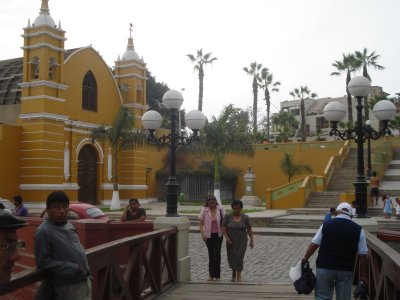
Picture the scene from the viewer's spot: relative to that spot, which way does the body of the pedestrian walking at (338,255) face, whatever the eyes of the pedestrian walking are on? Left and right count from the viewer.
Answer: facing away from the viewer

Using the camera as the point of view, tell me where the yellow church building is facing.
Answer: facing the viewer and to the right of the viewer

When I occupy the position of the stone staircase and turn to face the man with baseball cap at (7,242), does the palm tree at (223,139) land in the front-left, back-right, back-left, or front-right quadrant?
front-right

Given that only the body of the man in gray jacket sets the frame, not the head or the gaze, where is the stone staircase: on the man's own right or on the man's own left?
on the man's own left

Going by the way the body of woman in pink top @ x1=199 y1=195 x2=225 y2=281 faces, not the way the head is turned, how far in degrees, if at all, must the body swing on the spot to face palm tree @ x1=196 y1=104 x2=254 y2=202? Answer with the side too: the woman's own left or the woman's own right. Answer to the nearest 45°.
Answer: approximately 180°

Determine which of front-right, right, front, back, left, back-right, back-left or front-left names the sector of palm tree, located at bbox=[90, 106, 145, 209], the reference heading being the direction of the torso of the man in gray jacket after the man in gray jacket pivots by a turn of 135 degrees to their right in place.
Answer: right

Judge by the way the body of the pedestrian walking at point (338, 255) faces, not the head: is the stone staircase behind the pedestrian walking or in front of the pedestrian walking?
in front

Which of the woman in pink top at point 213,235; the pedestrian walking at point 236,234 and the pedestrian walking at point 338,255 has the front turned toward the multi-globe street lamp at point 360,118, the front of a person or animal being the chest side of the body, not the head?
the pedestrian walking at point 338,255

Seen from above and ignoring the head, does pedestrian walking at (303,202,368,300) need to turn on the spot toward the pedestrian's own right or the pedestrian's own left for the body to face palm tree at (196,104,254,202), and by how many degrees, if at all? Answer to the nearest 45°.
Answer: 0° — they already face it

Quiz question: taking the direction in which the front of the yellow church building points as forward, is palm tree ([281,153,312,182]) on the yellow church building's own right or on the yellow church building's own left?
on the yellow church building's own left

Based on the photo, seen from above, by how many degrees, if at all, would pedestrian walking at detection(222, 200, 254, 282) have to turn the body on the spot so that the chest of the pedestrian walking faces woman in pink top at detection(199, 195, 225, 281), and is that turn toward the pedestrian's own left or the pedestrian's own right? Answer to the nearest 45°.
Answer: approximately 135° to the pedestrian's own right

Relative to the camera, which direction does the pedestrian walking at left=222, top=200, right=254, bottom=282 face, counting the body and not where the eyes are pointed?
toward the camera

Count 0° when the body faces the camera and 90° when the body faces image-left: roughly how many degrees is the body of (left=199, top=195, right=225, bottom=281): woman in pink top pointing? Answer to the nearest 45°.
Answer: approximately 0°

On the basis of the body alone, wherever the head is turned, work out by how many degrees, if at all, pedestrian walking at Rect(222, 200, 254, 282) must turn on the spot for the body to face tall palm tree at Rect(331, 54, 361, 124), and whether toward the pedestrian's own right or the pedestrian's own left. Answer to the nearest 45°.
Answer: approximately 180°

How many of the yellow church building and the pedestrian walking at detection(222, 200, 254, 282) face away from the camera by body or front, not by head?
0

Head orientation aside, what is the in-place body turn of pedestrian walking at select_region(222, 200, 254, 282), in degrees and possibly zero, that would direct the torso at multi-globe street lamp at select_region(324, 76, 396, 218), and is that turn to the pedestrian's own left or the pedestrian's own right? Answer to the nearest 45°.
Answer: approximately 135° to the pedestrian's own left

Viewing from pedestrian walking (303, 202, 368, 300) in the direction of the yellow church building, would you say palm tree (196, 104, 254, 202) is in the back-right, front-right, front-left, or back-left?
front-right

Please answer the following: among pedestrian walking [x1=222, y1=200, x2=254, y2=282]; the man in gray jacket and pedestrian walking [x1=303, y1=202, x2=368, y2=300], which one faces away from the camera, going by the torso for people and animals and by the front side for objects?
pedestrian walking [x1=303, y1=202, x2=368, y2=300]
